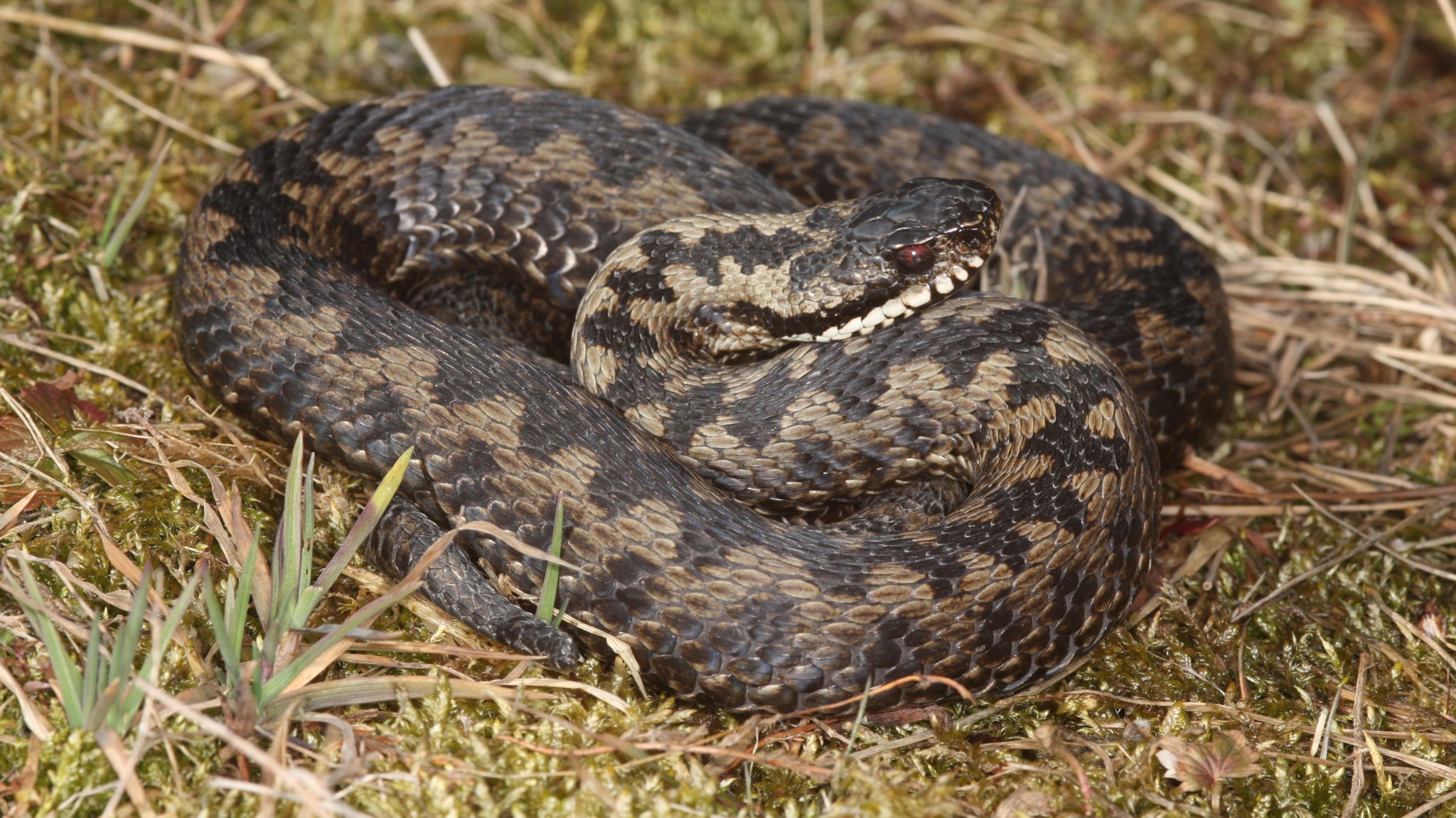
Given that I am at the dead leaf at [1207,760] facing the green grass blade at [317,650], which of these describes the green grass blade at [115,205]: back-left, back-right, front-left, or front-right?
front-right
